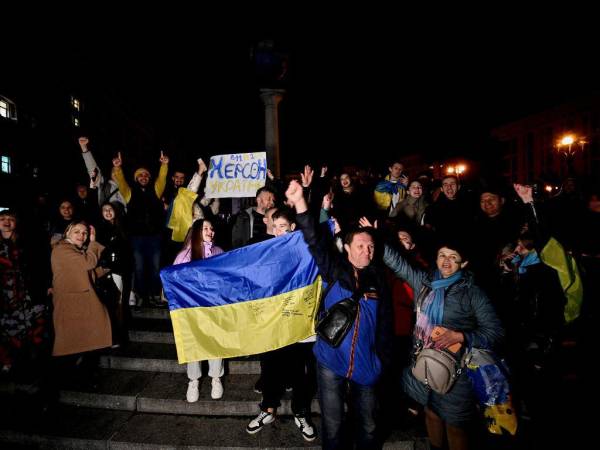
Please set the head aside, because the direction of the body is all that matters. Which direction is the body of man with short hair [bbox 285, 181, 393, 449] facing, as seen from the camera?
toward the camera

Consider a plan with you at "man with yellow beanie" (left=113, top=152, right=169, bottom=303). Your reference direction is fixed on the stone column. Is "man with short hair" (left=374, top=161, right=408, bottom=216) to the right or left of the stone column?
right

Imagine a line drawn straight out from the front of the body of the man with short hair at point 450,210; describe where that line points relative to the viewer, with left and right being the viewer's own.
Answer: facing the viewer

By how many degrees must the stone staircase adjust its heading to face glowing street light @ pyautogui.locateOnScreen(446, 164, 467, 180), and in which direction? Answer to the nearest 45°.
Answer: approximately 135° to its left

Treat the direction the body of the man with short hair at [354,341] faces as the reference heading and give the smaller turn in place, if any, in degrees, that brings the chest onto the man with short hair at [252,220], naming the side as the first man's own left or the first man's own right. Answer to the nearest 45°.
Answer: approximately 135° to the first man's own right

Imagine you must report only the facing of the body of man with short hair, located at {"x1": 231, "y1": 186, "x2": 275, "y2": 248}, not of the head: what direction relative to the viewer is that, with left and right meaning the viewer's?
facing the viewer and to the right of the viewer

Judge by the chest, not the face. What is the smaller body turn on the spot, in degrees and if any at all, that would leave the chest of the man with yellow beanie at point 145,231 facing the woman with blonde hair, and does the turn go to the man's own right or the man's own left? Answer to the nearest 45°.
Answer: approximately 45° to the man's own right

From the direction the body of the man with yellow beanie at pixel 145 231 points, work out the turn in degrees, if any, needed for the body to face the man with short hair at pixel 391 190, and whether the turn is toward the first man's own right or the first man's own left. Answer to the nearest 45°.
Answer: approximately 90° to the first man's own left

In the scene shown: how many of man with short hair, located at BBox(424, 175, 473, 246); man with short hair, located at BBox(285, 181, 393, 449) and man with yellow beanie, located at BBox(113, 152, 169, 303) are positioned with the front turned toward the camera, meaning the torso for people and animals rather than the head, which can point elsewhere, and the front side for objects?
3

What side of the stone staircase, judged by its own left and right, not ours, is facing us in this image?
front

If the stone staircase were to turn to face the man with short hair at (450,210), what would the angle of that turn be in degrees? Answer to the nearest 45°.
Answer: approximately 90° to its left

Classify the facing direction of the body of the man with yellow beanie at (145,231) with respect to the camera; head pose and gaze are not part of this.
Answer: toward the camera
